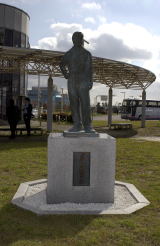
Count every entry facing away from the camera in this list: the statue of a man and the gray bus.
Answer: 0

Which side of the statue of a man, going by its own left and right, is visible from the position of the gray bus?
back

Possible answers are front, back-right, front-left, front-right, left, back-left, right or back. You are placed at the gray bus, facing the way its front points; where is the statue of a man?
front-left

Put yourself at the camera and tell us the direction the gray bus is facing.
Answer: facing the viewer and to the left of the viewer

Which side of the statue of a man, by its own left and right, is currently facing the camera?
front

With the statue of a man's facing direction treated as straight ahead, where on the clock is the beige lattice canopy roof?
The beige lattice canopy roof is roughly at 6 o'clock from the statue of a man.

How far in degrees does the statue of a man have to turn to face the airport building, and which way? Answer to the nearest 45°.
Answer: approximately 180°

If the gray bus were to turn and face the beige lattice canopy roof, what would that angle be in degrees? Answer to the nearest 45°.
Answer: approximately 45° to its left

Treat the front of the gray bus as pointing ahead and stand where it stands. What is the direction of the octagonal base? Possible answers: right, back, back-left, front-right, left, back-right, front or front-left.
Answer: front-left
